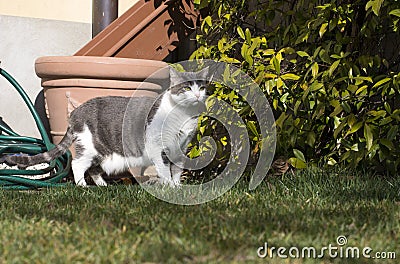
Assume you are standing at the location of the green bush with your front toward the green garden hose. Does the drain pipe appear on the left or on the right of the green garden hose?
right

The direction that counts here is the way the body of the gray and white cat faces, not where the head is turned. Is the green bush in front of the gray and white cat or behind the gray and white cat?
in front

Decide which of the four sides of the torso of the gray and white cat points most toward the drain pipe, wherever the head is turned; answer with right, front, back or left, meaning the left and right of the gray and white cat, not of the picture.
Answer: left

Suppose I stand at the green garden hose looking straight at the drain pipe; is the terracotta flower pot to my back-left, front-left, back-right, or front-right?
front-right

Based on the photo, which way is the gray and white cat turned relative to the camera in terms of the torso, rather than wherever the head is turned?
to the viewer's right

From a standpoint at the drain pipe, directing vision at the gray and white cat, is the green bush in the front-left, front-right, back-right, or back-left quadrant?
front-left
